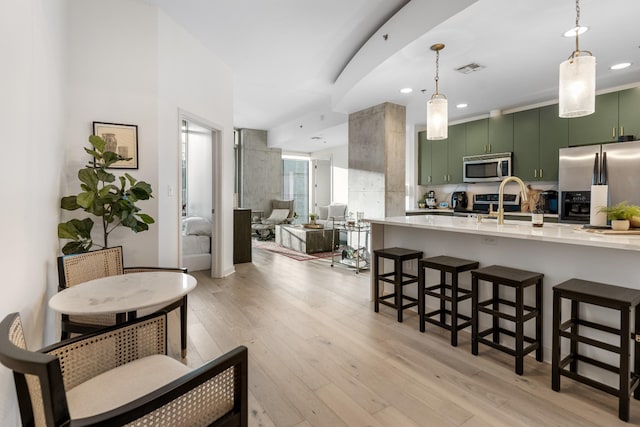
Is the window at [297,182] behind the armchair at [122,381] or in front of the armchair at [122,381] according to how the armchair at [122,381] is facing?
in front

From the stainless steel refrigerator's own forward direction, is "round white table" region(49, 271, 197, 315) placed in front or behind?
in front

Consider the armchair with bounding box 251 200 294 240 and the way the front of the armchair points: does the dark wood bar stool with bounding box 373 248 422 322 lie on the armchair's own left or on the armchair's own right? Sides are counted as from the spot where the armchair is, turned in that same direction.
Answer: on the armchair's own left

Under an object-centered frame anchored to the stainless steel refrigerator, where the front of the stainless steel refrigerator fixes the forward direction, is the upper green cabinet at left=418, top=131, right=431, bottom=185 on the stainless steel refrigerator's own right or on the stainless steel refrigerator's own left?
on the stainless steel refrigerator's own right

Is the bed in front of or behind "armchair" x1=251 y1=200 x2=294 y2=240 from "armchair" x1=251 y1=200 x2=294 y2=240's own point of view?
in front

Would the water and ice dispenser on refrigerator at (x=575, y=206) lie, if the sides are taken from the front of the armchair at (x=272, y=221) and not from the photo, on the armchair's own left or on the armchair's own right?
on the armchair's own left

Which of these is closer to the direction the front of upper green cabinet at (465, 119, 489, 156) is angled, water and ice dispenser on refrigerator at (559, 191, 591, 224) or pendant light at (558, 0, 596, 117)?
the pendant light
